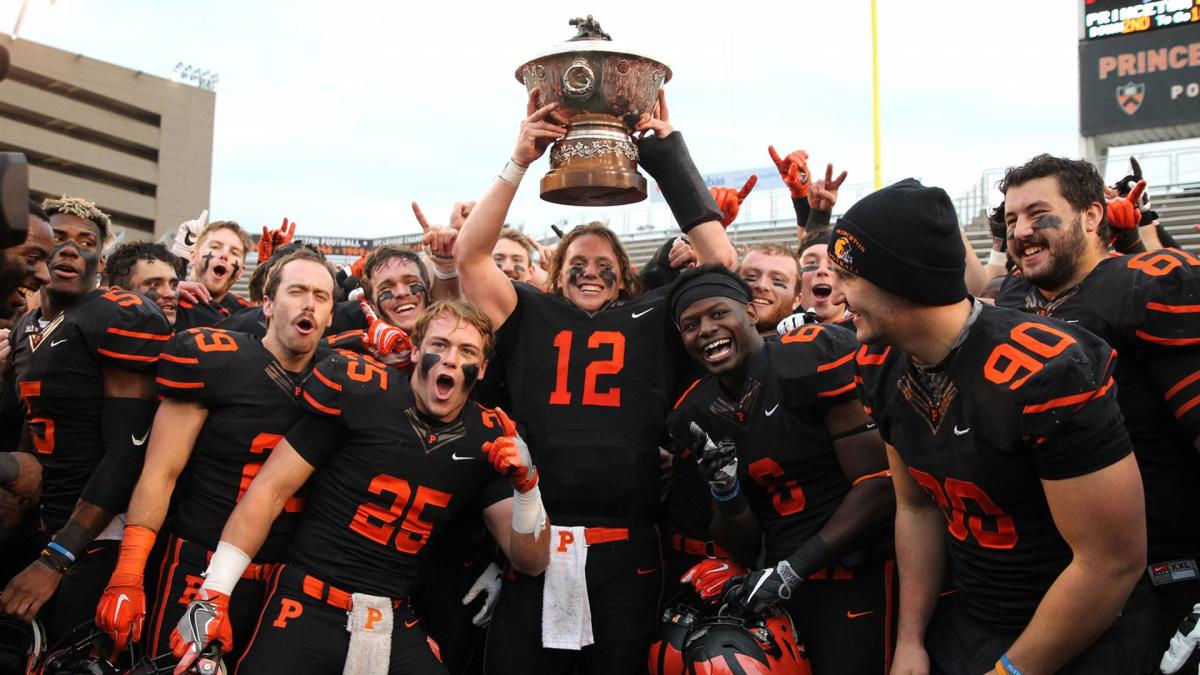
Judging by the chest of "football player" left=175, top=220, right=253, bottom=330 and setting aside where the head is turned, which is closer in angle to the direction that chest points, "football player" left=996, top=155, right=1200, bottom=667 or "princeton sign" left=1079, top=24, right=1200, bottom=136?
the football player

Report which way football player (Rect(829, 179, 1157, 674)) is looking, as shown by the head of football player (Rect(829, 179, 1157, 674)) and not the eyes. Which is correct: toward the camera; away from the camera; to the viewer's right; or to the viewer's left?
to the viewer's left

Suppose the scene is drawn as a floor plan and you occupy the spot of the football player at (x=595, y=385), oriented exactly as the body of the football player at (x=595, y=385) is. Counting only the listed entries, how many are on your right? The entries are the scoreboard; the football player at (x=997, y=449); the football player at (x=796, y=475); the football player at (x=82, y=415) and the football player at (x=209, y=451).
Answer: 2

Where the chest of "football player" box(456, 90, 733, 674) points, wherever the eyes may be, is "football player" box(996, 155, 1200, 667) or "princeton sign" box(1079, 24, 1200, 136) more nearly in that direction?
the football player

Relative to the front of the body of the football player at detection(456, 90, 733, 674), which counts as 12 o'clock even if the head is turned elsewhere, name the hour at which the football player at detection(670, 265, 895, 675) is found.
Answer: the football player at detection(670, 265, 895, 675) is roughly at 10 o'clock from the football player at detection(456, 90, 733, 674).

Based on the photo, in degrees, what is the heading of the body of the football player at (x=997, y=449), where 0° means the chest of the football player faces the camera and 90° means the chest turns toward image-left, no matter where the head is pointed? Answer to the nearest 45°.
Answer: approximately 45°

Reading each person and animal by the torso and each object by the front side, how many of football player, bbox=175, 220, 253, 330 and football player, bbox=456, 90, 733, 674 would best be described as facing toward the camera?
2

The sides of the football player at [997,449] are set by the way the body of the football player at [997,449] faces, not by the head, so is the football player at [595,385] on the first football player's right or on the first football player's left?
on the first football player's right

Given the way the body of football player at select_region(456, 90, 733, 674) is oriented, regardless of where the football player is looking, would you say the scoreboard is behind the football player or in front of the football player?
behind
